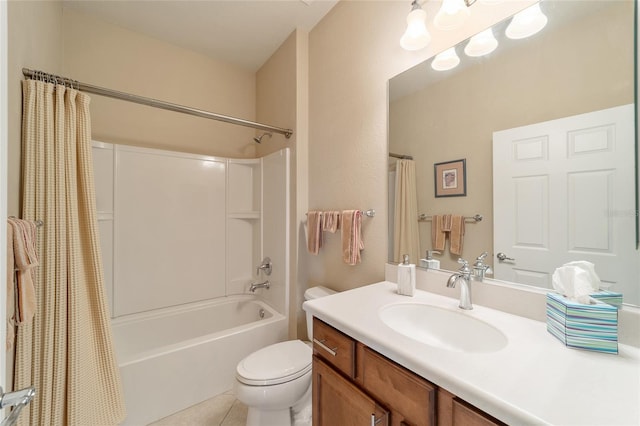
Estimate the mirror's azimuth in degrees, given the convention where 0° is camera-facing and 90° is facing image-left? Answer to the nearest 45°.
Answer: approximately 45°

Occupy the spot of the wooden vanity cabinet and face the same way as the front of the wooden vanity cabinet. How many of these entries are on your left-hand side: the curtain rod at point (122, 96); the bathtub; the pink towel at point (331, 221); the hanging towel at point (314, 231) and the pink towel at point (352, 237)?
0

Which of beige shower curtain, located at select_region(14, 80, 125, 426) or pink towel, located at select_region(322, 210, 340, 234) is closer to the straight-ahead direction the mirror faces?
the beige shower curtain

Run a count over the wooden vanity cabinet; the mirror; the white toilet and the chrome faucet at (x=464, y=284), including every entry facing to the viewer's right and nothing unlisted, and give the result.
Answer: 0

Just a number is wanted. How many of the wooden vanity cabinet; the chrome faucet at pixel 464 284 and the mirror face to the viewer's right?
0

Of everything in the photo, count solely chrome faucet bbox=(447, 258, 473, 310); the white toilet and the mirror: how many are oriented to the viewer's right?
0

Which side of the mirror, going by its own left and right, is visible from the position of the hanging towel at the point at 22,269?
front

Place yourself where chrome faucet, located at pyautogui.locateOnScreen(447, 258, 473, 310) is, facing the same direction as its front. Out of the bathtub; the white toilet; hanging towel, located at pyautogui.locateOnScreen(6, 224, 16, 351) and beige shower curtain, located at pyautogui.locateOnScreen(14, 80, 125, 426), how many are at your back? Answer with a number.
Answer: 0

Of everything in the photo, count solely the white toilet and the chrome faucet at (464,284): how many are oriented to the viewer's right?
0

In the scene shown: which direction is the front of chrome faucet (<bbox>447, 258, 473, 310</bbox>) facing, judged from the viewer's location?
facing the viewer and to the left of the viewer

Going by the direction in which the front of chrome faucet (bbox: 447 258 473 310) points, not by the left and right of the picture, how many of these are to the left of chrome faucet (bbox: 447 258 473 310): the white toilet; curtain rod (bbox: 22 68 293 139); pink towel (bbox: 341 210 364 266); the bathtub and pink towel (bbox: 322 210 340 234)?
0

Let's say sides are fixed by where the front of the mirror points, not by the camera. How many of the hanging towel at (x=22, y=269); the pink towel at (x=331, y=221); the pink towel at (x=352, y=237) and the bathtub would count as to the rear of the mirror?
0

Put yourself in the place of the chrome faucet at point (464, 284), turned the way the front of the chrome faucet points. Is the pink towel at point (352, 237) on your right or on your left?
on your right

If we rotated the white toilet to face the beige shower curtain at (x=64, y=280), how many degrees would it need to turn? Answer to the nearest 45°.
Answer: approximately 45° to its right

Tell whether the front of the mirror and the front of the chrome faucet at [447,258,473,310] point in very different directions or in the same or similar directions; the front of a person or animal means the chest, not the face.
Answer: same or similar directions

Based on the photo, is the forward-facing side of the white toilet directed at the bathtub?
no

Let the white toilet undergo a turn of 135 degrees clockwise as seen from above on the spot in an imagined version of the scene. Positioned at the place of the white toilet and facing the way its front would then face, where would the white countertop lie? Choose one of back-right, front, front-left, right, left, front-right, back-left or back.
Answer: back-right

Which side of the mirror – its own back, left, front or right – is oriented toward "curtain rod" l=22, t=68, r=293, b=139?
front

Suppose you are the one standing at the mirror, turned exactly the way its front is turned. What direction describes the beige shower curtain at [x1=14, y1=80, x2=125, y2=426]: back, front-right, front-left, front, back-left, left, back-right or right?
front

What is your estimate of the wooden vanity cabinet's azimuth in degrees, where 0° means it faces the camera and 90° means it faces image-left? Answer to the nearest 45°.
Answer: approximately 45°
